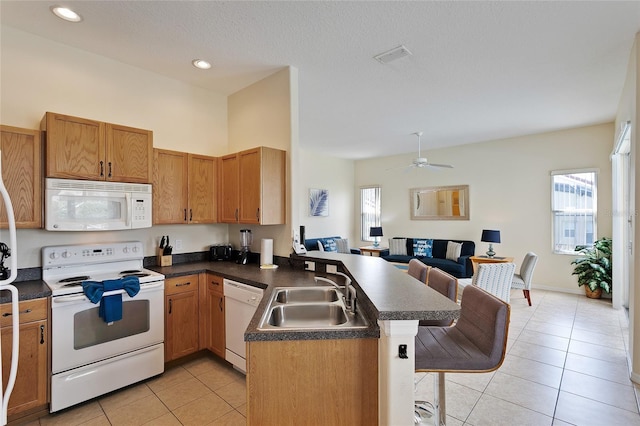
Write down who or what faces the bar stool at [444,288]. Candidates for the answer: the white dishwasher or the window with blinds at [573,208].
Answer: the window with blinds

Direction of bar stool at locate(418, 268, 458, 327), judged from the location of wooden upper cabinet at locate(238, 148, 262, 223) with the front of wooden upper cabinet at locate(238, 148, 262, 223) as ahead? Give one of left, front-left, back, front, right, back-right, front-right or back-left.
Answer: left

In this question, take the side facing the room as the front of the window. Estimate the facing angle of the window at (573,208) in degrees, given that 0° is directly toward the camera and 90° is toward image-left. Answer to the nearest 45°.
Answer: approximately 0°

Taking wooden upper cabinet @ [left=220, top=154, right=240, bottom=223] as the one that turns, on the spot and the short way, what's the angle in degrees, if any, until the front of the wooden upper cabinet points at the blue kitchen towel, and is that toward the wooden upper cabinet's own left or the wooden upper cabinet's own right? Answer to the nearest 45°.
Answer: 0° — it already faces it

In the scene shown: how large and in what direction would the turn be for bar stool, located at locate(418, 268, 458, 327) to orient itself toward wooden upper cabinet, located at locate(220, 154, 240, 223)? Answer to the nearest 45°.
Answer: approximately 45° to its right

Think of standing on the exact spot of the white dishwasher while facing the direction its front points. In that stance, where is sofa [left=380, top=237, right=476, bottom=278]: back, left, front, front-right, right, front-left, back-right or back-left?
back

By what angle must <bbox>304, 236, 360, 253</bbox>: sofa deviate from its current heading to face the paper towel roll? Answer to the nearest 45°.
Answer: approximately 45° to its right

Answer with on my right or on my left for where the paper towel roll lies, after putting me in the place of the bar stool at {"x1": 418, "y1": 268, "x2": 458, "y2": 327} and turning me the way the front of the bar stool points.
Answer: on my right

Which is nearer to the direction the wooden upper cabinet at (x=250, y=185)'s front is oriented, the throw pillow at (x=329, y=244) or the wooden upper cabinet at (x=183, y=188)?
the wooden upper cabinet
